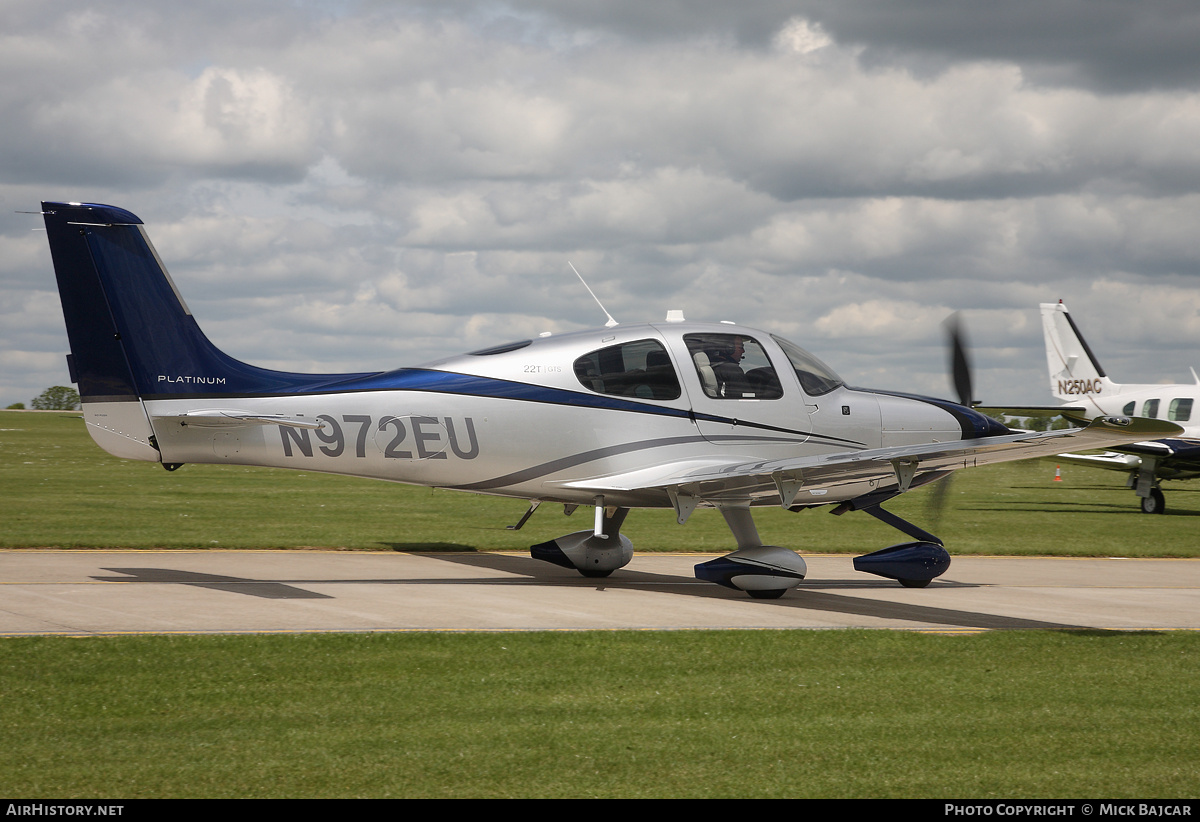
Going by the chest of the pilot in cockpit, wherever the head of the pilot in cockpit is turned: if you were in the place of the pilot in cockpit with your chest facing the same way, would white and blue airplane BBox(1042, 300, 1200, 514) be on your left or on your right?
on your left

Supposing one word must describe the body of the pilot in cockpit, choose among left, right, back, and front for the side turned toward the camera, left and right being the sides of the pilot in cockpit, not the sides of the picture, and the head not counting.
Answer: right
